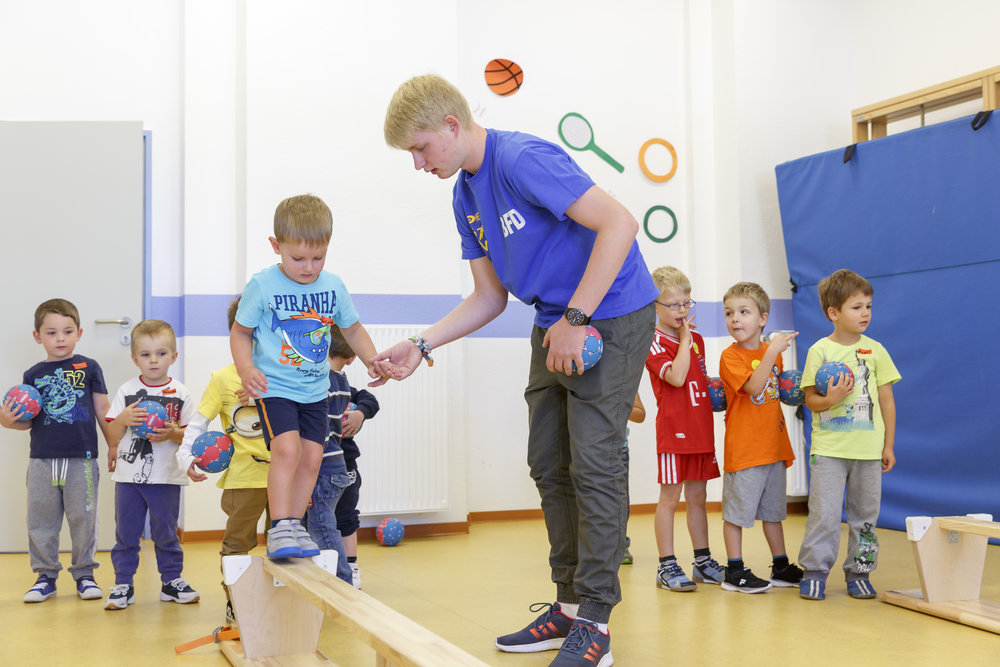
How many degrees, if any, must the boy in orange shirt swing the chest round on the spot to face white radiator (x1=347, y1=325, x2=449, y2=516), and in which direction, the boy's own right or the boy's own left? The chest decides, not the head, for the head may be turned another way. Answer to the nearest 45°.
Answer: approximately 180°

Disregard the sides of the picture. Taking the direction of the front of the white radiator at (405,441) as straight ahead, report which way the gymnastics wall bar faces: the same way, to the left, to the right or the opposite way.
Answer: to the right

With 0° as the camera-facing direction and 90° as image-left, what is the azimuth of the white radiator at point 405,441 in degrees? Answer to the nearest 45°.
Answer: approximately 0°

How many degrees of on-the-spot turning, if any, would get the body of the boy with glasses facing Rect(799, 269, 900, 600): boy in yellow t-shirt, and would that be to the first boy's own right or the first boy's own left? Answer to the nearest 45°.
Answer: approximately 45° to the first boy's own left

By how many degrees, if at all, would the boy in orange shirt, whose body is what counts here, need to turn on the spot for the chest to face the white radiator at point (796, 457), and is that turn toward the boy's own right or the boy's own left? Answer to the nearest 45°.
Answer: approximately 135° to the boy's own left

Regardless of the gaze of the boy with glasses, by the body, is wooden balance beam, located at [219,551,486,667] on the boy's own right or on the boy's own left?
on the boy's own right

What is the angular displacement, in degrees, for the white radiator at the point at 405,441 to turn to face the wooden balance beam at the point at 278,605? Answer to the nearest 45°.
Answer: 0° — it already faces it

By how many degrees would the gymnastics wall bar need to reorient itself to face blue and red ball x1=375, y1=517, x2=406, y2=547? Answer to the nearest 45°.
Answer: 0° — it already faces it
